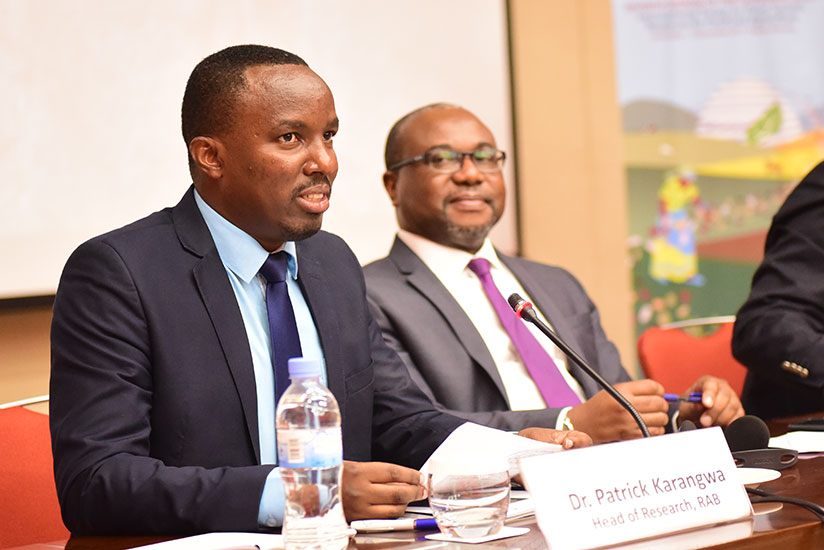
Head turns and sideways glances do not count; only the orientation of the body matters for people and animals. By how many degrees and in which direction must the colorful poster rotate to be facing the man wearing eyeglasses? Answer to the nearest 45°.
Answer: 0° — it already faces them

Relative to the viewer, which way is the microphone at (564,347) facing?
to the viewer's left

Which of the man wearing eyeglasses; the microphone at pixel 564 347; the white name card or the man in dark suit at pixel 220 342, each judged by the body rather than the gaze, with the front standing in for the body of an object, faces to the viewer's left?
the microphone

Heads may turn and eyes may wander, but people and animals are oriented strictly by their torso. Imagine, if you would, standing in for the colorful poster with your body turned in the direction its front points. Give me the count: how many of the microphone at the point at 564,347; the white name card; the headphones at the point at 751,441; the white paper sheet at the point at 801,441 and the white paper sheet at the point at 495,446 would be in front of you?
5

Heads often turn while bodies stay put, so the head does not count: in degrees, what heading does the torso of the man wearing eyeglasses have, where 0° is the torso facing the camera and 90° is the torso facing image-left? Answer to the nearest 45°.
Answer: approximately 315°

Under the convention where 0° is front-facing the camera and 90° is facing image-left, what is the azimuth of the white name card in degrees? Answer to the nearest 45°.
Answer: approximately 315°

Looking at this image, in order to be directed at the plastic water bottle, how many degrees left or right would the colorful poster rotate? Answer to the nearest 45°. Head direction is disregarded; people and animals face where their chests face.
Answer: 0° — it already faces it

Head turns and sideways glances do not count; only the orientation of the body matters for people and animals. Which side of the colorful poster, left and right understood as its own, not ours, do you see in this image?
front

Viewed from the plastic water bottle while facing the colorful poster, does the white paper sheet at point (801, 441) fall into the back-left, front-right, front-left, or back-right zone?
front-right

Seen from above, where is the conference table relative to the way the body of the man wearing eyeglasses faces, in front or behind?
in front

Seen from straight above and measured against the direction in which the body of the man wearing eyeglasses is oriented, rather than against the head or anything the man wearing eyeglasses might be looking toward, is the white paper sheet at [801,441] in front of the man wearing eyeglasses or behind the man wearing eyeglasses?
in front

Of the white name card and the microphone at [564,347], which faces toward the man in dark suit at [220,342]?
the microphone

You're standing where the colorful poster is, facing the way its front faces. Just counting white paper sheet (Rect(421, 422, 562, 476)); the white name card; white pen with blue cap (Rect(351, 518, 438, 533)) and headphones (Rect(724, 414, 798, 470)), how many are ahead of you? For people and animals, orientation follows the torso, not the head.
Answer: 4

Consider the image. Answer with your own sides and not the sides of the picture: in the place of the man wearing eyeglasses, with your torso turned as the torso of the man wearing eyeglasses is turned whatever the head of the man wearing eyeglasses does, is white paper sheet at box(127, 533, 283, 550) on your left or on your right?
on your right

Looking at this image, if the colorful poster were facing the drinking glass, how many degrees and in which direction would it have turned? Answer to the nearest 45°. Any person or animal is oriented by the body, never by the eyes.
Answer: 0° — it already faces it

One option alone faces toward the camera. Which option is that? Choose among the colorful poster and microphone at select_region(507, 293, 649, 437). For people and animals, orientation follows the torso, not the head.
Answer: the colorful poster
